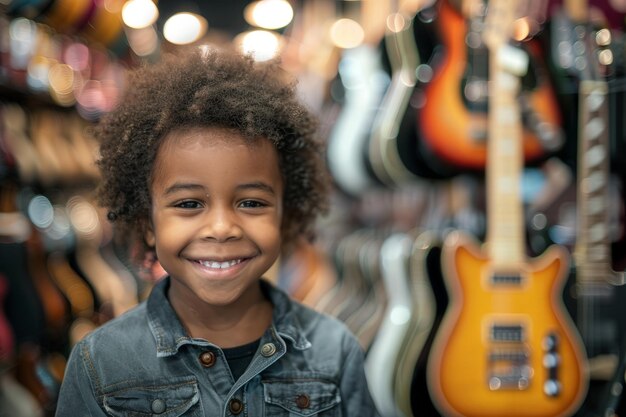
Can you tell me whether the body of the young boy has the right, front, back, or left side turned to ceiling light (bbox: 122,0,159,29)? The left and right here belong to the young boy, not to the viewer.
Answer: back

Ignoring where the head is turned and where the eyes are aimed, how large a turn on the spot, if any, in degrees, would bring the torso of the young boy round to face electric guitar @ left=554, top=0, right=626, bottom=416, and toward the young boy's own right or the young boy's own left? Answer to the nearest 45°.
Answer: approximately 135° to the young boy's own left

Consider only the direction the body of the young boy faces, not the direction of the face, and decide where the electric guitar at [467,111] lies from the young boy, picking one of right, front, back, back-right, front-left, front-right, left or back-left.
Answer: back-left

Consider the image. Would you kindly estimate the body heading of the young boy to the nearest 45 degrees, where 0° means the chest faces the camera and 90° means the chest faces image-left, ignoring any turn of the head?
approximately 0°

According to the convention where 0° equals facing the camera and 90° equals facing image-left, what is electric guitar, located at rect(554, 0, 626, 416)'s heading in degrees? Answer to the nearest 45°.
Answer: approximately 0°

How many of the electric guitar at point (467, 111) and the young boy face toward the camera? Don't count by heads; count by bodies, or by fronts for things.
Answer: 2

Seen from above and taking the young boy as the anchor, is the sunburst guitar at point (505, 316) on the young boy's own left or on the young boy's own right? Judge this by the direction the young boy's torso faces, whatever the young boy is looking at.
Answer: on the young boy's own left
